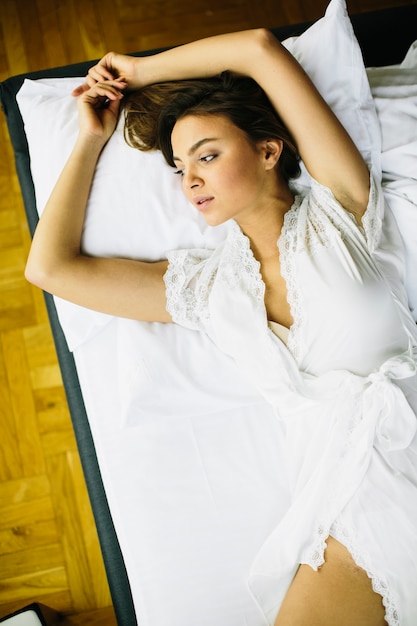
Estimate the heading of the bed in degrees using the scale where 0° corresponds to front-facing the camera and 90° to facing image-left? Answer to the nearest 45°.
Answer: approximately 0°
